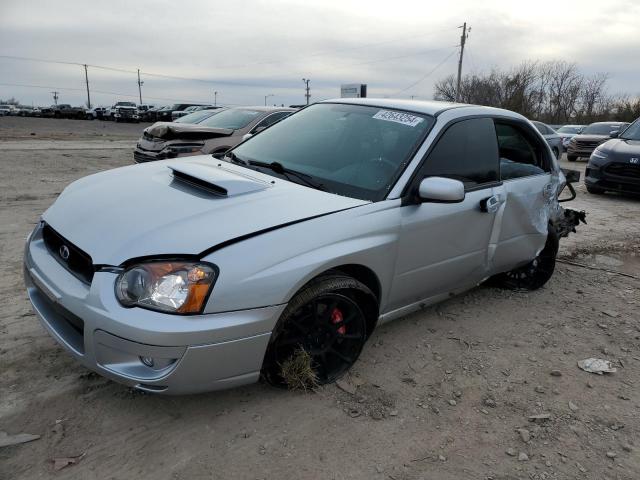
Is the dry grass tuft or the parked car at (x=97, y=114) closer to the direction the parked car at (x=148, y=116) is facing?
the dry grass tuft

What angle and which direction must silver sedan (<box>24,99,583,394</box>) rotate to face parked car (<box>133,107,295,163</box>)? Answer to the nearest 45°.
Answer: approximately 135° to its right

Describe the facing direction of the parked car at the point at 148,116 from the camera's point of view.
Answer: facing the viewer and to the left of the viewer

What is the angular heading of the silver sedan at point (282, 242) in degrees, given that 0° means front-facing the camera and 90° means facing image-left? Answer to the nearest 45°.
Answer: approximately 45°

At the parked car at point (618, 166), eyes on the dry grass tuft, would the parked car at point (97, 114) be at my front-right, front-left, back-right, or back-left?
back-right

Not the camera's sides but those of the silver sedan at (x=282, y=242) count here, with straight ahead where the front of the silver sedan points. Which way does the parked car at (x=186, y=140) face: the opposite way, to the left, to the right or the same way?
the same way

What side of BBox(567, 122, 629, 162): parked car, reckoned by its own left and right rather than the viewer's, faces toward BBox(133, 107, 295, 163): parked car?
front

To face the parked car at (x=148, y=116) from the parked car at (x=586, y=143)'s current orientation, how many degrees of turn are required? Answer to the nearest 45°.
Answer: approximately 45° to its right

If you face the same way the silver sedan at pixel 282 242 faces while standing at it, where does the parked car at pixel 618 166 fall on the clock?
The parked car is roughly at 6 o'clock from the silver sedan.

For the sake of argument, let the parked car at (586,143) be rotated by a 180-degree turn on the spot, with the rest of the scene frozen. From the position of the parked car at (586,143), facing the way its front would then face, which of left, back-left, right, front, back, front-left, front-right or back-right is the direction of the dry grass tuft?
back-right

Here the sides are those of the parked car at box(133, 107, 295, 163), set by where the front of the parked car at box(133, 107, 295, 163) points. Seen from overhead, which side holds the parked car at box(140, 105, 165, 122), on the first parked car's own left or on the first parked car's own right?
on the first parked car's own right

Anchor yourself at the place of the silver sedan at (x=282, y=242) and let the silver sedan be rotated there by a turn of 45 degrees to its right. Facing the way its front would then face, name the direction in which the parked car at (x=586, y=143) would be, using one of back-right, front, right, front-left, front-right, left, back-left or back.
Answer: back-right

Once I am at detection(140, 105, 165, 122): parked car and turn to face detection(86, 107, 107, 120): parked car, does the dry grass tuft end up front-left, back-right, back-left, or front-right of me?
back-left

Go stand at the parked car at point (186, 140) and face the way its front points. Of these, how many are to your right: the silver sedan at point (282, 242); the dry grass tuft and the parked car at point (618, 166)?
0

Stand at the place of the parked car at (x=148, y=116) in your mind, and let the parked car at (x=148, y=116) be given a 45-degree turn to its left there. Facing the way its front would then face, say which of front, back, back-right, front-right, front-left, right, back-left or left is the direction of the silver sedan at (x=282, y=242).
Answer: front

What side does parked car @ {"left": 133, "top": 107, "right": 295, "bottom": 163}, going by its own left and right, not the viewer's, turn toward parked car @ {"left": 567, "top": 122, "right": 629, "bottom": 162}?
back
